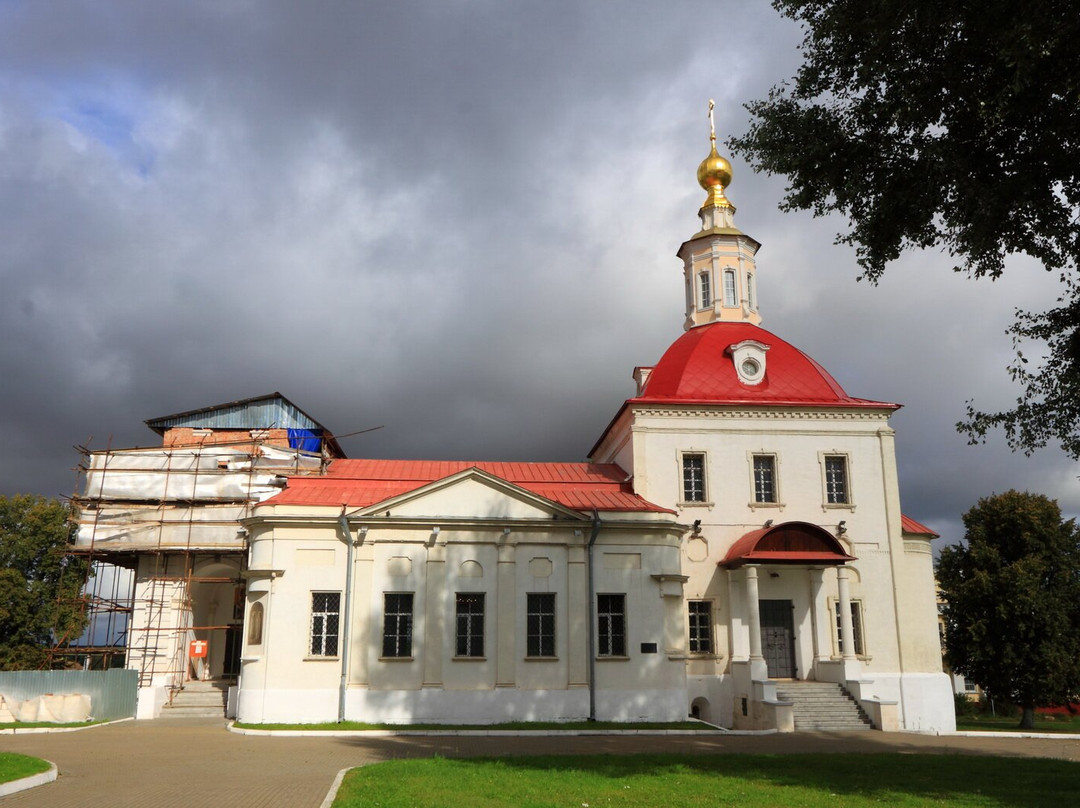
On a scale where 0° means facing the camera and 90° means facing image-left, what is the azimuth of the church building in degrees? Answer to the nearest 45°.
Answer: approximately 0°

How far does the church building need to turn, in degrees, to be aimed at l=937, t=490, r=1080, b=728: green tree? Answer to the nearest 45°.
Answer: approximately 135° to its left

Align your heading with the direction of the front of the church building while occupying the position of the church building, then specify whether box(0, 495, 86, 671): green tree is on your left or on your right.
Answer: on your right

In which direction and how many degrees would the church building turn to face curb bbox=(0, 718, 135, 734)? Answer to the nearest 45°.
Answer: approximately 90° to its right

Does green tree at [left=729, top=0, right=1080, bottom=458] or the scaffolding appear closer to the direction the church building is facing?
the green tree

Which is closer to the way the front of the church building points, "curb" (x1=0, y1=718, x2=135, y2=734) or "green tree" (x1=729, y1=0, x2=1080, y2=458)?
the green tree

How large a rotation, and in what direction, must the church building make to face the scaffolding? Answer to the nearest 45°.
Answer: approximately 90° to its right

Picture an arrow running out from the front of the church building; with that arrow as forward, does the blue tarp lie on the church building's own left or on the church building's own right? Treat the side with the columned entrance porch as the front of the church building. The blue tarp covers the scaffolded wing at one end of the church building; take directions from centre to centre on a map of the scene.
on the church building's own right

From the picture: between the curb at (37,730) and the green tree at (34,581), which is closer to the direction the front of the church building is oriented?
the curb

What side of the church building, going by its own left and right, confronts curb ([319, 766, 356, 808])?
front

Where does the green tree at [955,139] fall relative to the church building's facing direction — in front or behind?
in front
